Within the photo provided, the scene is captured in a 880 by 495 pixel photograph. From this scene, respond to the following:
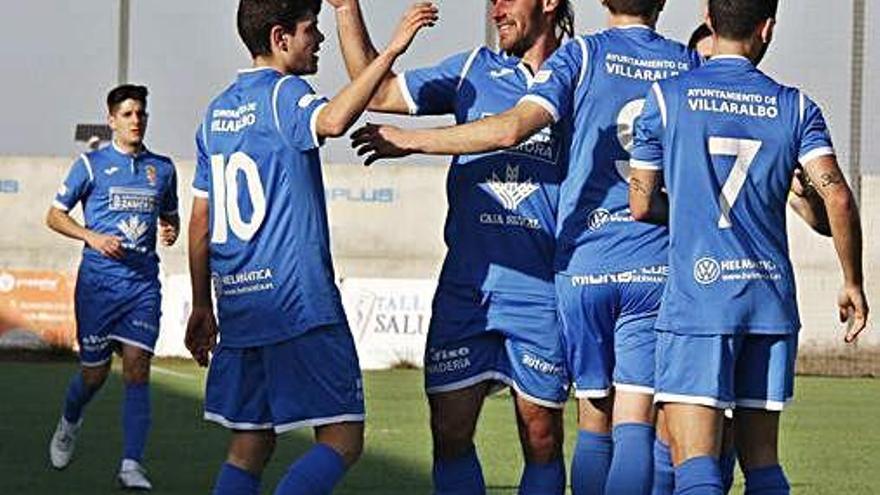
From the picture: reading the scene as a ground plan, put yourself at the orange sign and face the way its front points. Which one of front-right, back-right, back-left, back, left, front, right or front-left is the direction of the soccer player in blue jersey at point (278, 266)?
front

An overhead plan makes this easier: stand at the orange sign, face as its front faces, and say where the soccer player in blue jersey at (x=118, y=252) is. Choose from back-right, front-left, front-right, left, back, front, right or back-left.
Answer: front

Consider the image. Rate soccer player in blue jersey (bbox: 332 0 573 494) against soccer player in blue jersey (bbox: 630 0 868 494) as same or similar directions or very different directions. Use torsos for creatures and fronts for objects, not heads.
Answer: very different directions

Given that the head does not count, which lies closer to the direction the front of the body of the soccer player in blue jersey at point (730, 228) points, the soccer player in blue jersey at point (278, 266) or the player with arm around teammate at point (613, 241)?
the player with arm around teammate

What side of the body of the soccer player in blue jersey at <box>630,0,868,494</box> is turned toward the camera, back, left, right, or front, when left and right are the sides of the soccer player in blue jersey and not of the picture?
back

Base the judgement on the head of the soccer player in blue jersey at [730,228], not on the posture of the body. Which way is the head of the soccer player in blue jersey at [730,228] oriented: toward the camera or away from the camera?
away from the camera

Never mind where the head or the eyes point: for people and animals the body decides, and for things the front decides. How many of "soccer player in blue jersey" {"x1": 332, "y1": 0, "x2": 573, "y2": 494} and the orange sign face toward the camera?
2

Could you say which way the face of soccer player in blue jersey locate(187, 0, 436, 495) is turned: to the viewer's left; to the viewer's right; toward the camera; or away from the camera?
to the viewer's right

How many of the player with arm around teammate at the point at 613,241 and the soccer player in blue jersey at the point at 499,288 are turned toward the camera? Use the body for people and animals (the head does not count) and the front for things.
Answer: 1

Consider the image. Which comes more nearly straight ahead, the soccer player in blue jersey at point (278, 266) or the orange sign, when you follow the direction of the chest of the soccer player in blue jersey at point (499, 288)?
the soccer player in blue jersey

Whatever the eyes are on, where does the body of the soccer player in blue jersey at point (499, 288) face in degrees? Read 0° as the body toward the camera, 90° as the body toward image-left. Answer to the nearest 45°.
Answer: approximately 0°
